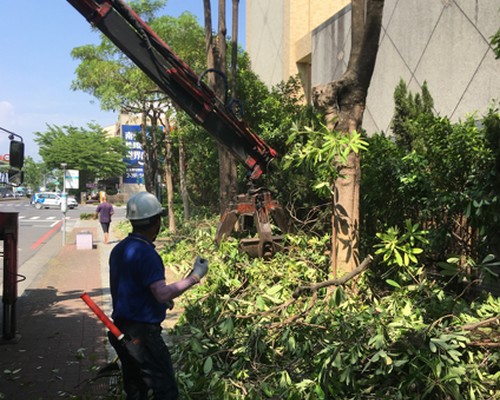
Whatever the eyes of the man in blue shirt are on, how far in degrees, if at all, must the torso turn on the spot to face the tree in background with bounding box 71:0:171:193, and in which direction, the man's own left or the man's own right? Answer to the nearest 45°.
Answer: approximately 45° to the man's own left

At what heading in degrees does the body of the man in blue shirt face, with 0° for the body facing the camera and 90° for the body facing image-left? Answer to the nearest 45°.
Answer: approximately 225°

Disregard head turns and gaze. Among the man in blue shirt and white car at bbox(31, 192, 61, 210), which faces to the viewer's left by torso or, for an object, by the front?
the white car

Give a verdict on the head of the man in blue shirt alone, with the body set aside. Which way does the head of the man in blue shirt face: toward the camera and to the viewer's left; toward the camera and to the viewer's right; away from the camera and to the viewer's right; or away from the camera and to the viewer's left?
away from the camera and to the viewer's right

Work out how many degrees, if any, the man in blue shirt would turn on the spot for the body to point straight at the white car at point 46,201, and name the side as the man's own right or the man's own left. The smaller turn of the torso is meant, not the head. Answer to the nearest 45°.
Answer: approximately 45° to the man's own left

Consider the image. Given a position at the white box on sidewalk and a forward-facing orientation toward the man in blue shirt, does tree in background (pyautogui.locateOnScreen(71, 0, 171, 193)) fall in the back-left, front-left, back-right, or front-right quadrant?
back-left

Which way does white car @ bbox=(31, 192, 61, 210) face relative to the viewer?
to the viewer's left

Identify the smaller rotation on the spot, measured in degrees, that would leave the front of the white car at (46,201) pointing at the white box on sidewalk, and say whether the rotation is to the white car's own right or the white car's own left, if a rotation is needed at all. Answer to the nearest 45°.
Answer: approximately 90° to the white car's own left

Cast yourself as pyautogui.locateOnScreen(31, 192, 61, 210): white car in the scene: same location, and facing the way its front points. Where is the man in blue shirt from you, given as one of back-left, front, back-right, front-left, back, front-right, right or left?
left
